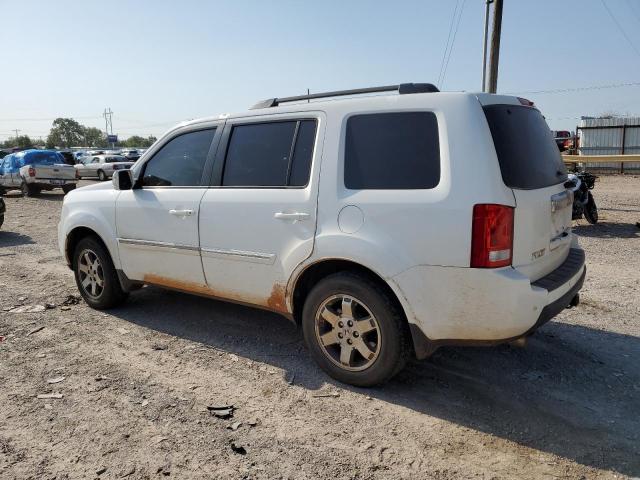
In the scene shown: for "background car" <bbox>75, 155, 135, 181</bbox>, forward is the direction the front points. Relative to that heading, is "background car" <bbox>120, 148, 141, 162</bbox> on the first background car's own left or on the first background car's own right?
on the first background car's own right

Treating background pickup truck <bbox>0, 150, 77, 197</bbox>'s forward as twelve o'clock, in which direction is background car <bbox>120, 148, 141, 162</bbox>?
background car <bbox>120, 148, 141, 162</bbox> is roughly at 2 o'clock from background pickup truck <bbox>0, 150, 77, 197</bbox>.

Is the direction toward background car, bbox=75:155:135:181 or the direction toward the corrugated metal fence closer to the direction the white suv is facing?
the background car

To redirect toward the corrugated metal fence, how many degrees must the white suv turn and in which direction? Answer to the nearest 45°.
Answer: approximately 90° to its right

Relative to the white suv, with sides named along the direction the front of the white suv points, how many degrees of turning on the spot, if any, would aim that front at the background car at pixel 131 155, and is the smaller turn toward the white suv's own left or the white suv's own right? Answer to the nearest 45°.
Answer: approximately 45° to the white suv's own right

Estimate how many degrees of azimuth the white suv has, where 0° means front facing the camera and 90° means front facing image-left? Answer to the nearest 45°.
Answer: approximately 135°

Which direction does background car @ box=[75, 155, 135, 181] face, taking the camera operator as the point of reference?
facing away from the viewer and to the left of the viewer

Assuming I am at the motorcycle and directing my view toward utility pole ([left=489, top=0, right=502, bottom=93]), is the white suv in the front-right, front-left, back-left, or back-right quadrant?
back-left

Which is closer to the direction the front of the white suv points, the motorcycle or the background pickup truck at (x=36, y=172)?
the background pickup truck

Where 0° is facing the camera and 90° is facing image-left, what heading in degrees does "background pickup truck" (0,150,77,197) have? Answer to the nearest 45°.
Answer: approximately 135°
